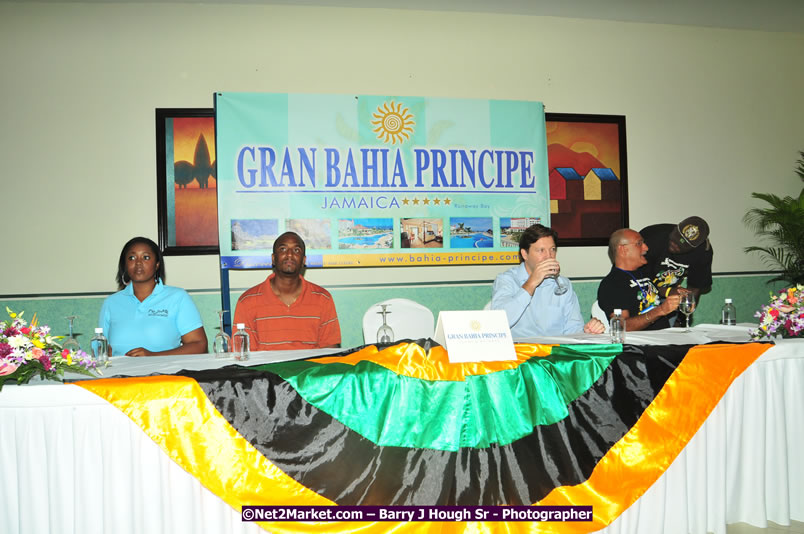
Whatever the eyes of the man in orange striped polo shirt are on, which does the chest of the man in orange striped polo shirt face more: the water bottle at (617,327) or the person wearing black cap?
the water bottle

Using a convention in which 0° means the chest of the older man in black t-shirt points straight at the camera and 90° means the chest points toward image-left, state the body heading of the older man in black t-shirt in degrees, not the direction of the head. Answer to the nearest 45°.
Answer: approximately 315°

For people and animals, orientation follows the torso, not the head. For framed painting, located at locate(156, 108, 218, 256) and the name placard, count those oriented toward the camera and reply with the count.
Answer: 2

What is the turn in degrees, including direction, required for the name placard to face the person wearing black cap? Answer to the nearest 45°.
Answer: approximately 135° to its left

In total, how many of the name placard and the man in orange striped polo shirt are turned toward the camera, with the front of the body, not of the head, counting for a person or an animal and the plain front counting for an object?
2

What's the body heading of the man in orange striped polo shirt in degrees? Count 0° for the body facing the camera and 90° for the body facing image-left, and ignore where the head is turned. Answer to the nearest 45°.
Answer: approximately 0°

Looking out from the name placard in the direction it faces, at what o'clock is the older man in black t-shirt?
The older man in black t-shirt is roughly at 7 o'clock from the name placard.

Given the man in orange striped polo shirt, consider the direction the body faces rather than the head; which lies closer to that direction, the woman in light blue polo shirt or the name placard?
the name placard

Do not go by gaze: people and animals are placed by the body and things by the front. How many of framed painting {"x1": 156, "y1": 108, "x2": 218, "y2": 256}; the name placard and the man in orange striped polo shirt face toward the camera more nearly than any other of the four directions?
3

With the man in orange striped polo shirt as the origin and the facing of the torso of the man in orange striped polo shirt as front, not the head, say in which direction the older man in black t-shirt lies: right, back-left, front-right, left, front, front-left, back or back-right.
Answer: left

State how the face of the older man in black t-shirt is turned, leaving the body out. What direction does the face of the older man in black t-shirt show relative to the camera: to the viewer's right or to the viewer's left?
to the viewer's right
